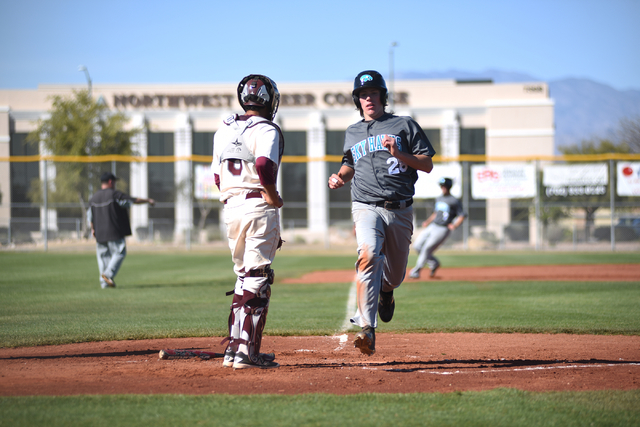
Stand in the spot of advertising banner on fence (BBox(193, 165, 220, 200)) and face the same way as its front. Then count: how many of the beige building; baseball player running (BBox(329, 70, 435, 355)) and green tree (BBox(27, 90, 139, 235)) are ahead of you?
1

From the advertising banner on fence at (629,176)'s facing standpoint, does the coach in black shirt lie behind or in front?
in front

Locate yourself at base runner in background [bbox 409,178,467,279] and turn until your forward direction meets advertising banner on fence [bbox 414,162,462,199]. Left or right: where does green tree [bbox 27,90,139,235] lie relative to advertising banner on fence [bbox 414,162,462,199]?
left

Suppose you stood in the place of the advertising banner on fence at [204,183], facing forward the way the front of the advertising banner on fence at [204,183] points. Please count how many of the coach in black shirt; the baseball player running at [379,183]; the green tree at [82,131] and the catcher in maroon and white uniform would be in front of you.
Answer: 3

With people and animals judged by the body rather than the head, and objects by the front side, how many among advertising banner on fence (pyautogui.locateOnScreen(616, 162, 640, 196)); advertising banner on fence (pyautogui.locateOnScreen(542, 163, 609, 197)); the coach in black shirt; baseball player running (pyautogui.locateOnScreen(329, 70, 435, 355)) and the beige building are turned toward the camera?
4

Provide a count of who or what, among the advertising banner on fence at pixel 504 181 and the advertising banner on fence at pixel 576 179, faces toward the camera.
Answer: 2

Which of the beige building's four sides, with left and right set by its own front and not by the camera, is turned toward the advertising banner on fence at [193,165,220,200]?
front

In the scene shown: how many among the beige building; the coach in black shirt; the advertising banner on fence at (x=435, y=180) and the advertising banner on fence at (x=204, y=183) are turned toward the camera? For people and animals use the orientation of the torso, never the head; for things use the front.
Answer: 3

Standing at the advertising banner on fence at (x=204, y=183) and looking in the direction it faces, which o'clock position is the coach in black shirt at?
The coach in black shirt is roughly at 12 o'clock from the advertising banner on fence.

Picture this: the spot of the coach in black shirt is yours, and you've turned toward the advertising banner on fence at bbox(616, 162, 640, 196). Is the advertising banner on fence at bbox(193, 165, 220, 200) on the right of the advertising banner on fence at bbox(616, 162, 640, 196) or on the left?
left

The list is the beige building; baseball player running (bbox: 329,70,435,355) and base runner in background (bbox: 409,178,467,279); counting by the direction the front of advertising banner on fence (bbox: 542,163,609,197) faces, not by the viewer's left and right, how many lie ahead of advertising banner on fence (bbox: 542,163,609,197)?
2
